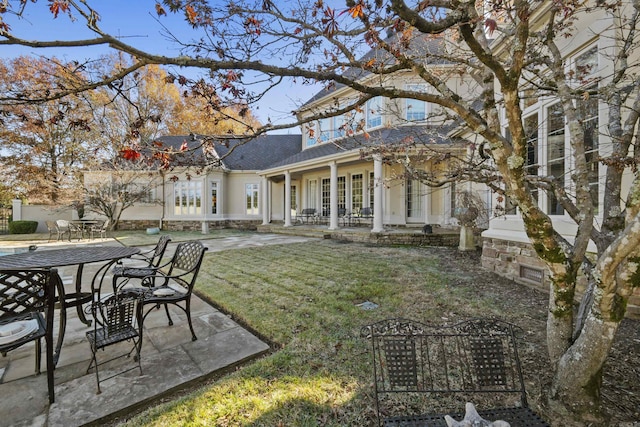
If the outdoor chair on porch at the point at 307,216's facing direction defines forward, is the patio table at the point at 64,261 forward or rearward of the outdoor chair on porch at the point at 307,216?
forward

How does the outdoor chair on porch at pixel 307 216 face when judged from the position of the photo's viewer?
facing the viewer and to the left of the viewer

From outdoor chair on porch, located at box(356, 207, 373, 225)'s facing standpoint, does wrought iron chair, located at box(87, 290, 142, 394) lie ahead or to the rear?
ahead

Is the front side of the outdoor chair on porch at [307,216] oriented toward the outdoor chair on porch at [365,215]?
no

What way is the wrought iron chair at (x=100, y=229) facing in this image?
to the viewer's left

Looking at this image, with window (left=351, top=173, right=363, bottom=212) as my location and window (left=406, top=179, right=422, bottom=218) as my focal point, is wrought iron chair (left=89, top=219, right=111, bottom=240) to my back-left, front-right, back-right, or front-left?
back-right

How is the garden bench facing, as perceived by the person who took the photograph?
facing the viewer

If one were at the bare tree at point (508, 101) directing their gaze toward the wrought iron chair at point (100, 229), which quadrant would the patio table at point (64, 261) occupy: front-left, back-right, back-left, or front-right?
front-left

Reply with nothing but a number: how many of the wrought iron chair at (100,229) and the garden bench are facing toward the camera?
1

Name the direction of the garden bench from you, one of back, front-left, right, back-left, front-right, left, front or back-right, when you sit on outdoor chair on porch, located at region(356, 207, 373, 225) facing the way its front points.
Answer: front-left

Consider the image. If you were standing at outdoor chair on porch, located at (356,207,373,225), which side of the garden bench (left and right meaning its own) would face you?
back

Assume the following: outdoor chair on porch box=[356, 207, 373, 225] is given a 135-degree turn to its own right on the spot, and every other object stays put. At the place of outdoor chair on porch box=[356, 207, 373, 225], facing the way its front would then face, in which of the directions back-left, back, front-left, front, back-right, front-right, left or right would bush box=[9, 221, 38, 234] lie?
left

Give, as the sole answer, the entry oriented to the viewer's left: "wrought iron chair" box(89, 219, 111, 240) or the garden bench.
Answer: the wrought iron chair
